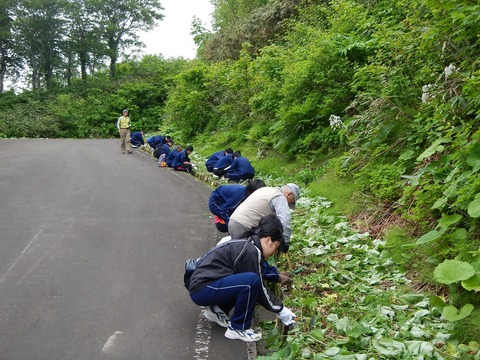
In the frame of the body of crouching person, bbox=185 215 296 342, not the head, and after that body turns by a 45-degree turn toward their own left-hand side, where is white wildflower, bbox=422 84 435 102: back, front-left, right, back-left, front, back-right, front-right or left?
front

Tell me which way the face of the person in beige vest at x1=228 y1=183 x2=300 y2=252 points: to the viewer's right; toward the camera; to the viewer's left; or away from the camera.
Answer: to the viewer's right

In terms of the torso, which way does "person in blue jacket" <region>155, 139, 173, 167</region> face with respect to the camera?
to the viewer's right

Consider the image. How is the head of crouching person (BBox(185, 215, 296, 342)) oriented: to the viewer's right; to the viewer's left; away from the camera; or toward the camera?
to the viewer's right

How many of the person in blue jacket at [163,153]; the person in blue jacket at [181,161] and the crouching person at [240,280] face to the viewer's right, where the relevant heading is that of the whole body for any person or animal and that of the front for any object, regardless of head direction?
3

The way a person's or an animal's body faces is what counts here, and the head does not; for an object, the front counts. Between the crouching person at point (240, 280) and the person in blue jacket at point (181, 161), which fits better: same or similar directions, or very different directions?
same or similar directions

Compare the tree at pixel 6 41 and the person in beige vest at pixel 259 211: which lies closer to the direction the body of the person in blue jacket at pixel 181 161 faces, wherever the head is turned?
the person in beige vest

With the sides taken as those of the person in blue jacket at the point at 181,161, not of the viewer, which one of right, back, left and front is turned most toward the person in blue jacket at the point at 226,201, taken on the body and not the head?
right

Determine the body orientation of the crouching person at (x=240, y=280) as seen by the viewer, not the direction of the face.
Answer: to the viewer's right

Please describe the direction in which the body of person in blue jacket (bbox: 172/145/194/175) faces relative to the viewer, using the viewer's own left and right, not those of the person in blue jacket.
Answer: facing to the right of the viewer

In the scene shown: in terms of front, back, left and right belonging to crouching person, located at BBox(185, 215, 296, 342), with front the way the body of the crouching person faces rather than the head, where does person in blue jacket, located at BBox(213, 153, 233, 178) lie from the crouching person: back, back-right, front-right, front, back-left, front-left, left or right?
left

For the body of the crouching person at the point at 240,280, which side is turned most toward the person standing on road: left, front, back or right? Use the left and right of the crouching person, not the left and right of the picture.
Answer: left

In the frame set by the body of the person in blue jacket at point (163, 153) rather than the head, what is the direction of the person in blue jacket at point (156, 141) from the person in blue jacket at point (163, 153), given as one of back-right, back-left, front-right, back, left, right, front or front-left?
left

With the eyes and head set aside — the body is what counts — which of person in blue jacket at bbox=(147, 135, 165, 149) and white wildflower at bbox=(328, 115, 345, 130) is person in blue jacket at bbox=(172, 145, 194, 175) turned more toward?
the white wildflower

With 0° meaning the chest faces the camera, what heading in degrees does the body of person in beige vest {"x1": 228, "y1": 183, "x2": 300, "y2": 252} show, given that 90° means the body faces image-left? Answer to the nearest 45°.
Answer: approximately 270°
